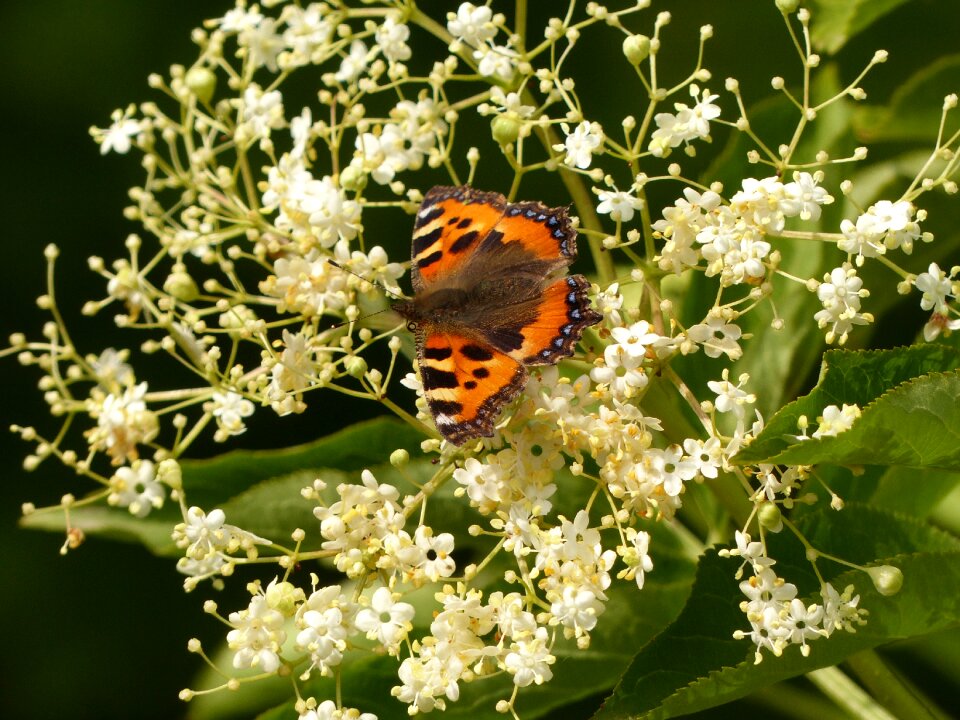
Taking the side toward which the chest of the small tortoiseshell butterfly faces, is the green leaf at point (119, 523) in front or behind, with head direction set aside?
in front

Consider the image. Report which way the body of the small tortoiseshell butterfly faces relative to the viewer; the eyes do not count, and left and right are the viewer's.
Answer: facing to the left of the viewer

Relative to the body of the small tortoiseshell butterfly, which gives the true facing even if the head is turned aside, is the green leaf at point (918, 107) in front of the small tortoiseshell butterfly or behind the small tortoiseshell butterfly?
behind

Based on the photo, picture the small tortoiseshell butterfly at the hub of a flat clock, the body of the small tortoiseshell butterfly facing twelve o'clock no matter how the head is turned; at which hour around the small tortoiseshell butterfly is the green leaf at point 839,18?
The green leaf is roughly at 5 o'clock from the small tortoiseshell butterfly.
